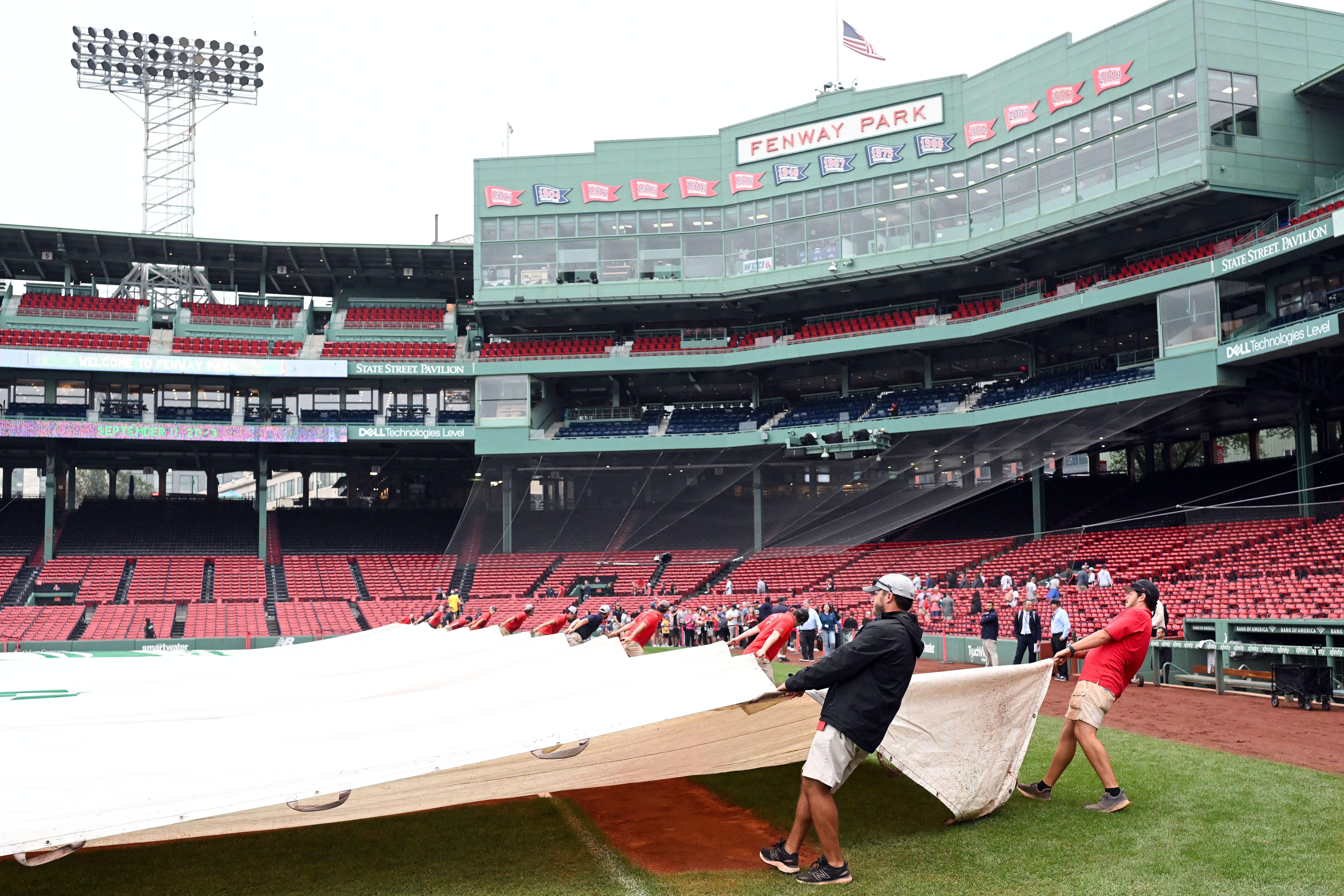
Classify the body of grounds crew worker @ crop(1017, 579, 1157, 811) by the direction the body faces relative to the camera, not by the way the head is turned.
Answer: to the viewer's left

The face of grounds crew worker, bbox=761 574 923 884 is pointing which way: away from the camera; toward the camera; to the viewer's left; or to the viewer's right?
to the viewer's left

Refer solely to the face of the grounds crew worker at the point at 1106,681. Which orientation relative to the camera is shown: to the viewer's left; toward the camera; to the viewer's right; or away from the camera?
to the viewer's left

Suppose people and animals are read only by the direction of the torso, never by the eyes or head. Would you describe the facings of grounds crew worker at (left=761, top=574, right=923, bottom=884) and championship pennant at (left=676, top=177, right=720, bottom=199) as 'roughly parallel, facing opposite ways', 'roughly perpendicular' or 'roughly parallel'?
roughly perpendicular

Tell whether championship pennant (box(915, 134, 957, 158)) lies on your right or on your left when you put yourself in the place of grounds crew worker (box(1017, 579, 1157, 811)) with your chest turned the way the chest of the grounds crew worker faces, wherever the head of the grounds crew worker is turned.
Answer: on your right

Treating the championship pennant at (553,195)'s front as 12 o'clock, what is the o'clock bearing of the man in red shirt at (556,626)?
The man in red shirt is roughly at 12 o'clock from the championship pennant.

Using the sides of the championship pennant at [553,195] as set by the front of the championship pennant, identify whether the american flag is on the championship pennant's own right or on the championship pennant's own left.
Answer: on the championship pennant's own left

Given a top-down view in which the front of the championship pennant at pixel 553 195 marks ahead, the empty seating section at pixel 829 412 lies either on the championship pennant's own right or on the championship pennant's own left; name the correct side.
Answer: on the championship pennant's own left

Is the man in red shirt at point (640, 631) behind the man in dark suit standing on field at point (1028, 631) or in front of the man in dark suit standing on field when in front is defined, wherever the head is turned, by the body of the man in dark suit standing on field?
in front

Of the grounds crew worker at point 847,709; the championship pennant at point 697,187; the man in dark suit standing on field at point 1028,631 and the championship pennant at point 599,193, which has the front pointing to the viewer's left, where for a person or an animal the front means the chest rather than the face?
the grounds crew worker

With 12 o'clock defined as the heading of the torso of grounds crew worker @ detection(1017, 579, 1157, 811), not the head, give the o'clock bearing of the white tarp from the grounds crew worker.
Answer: The white tarp is roughly at 11 o'clock from the grounds crew worker.

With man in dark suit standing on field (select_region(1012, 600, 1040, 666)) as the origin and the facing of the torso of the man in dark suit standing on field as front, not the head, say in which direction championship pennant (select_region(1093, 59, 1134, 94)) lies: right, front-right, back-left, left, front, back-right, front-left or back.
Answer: back

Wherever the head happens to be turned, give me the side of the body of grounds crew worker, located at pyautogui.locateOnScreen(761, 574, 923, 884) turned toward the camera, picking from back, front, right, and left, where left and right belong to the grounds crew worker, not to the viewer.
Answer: left

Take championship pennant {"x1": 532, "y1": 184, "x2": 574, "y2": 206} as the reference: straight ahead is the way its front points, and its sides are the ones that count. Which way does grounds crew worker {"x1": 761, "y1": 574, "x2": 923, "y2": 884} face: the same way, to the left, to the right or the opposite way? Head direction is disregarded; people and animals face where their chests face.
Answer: to the right

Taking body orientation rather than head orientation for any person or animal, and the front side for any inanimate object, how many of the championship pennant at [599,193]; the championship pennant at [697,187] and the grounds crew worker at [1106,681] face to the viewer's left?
1

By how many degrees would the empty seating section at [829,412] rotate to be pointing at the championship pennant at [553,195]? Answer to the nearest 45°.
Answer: approximately 45° to its right

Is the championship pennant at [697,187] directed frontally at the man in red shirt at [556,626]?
yes
